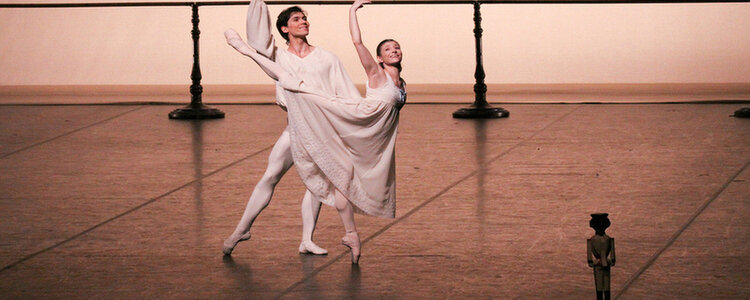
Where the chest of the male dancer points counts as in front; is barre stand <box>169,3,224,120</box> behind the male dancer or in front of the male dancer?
behind

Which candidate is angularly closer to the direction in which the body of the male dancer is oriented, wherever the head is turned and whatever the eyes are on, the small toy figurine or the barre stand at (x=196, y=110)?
the small toy figurine

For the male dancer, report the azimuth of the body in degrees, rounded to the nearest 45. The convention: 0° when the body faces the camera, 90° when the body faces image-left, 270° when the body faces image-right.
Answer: approximately 315°

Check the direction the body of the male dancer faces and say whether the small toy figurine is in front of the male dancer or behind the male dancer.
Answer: in front
